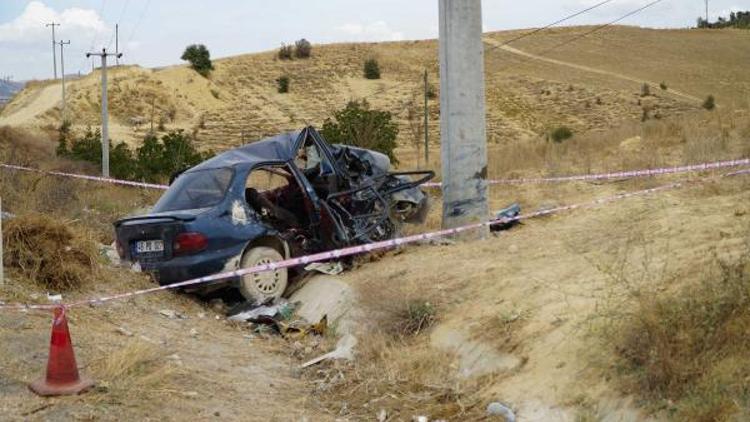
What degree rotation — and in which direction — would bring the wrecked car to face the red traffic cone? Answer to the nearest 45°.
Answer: approximately 135° to its right

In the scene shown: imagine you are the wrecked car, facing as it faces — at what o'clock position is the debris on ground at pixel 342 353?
The debris on ground is roughly at 4 o'clock from the wrecked car.

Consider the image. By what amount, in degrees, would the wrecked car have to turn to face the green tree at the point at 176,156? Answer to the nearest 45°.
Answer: approximately 45° to its left

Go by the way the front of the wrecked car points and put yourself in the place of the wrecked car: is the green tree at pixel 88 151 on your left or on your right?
on your left

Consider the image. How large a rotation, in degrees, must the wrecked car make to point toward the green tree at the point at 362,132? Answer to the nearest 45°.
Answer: approximately 45° to its left

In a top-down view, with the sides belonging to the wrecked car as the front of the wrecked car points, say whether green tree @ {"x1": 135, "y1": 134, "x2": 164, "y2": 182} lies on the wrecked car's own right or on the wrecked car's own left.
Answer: on the wrecked car's own left

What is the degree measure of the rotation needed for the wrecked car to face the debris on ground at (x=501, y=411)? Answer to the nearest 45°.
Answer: approximately 135° to its right

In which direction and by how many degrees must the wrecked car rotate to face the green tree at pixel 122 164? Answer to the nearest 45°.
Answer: approximately 45° to its left

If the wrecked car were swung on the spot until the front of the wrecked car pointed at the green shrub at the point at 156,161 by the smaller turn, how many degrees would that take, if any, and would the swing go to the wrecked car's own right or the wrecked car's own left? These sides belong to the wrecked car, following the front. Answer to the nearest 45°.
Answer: approximately 45° to the wrecked car's own left

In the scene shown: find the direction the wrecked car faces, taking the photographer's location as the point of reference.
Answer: facing away from the viewer and to the right of the viewer

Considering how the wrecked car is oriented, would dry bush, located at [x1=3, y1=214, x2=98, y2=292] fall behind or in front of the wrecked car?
behind
